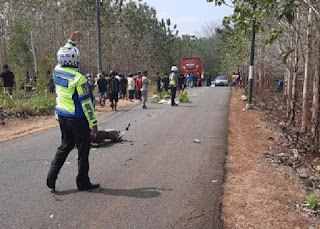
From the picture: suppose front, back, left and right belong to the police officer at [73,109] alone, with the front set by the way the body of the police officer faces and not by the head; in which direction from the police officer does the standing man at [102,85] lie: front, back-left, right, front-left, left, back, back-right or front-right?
front-left

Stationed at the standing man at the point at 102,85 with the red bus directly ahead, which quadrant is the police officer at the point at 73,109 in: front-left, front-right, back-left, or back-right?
back-right

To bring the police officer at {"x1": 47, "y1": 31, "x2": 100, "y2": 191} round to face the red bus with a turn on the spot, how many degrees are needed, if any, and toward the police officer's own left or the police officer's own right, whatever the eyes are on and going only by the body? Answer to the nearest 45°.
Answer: approximately 45° to the police officer's own left

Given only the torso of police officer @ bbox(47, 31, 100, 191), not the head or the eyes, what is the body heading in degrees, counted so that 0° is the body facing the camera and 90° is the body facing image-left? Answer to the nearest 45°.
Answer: approximately 225°

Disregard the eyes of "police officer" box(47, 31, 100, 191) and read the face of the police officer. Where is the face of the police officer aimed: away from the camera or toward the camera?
away from the camera
